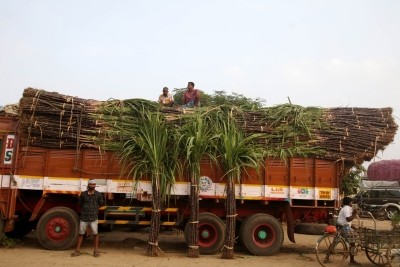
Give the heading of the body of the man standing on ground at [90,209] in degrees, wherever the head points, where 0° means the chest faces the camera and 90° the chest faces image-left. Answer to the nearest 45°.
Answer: approximately 0°

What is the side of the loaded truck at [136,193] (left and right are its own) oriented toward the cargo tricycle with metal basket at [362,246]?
back

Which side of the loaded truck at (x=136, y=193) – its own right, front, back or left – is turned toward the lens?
left

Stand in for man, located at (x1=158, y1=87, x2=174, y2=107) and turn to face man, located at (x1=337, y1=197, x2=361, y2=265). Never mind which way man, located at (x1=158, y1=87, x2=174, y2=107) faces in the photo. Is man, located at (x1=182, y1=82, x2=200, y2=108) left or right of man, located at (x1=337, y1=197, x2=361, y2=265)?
left

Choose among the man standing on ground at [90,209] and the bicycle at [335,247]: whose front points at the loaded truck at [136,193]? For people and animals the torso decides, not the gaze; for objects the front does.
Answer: the bicycle

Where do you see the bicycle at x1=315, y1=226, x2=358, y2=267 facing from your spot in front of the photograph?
facing to the left of the viewer
